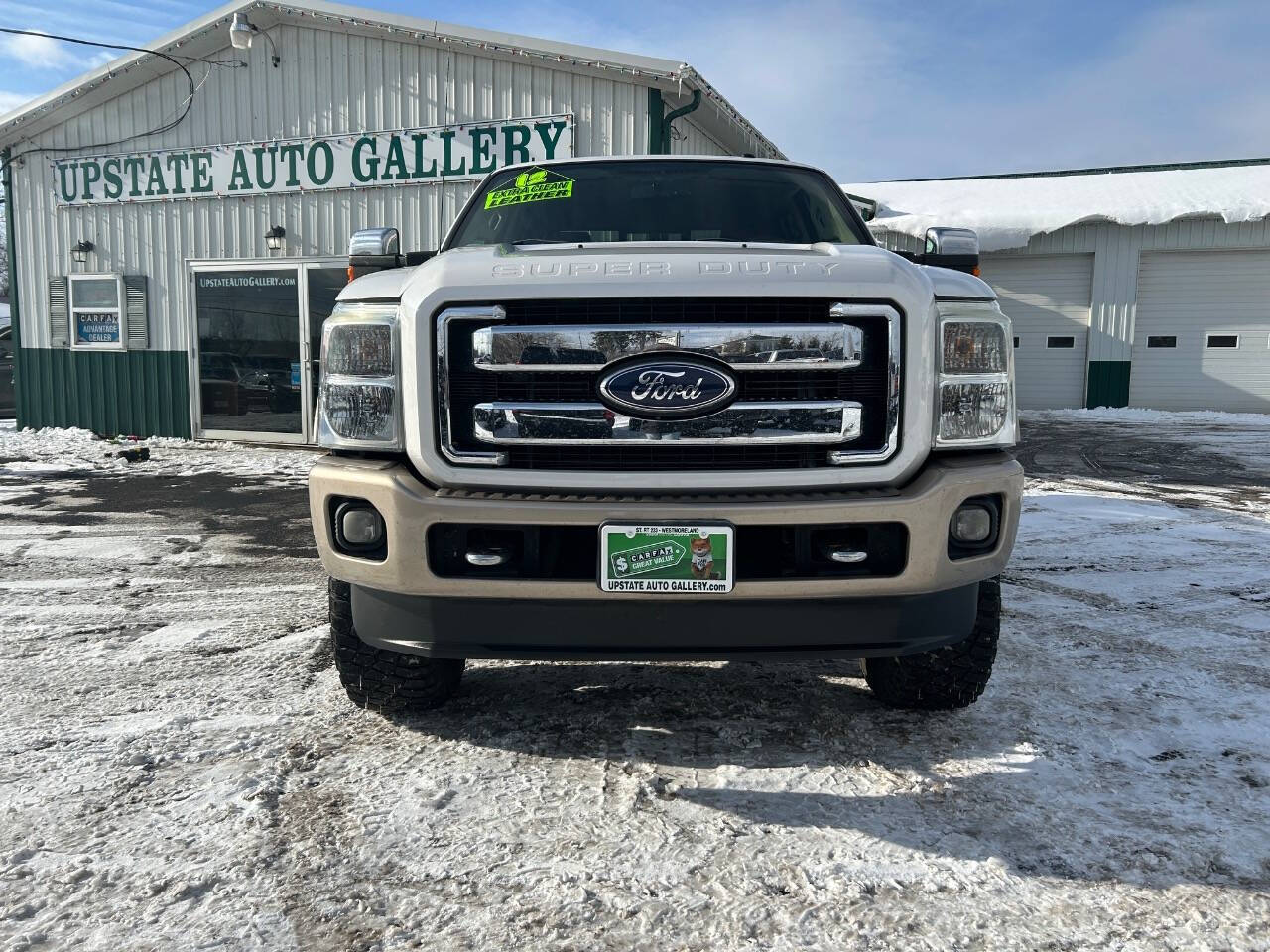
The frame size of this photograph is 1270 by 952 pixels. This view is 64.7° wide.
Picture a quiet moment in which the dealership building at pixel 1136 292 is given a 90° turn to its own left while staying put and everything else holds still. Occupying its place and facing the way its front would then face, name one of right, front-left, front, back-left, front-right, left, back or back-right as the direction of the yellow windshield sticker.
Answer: right

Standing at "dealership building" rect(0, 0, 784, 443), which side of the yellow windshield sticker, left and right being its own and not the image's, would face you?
back

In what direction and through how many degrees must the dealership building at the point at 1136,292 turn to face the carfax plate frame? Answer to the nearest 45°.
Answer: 0° — it already faces it

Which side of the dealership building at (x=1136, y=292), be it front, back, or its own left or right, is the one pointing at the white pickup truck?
front

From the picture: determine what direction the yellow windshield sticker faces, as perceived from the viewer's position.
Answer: facing the viewer

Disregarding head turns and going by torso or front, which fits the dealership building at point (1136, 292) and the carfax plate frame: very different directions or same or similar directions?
same or similar directions

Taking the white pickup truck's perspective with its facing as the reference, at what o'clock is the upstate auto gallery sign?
The upstate auto gallery sign is roughly at 5 o'clock from the white pickup truck.

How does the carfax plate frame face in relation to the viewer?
toward the camera

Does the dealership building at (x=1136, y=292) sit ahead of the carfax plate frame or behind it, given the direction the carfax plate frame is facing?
behind

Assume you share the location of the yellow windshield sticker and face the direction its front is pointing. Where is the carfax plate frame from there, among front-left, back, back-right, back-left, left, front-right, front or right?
front

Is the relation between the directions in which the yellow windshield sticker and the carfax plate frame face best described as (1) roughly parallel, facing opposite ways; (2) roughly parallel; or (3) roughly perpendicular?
roughly parallel

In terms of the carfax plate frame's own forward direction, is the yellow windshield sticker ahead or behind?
behind
